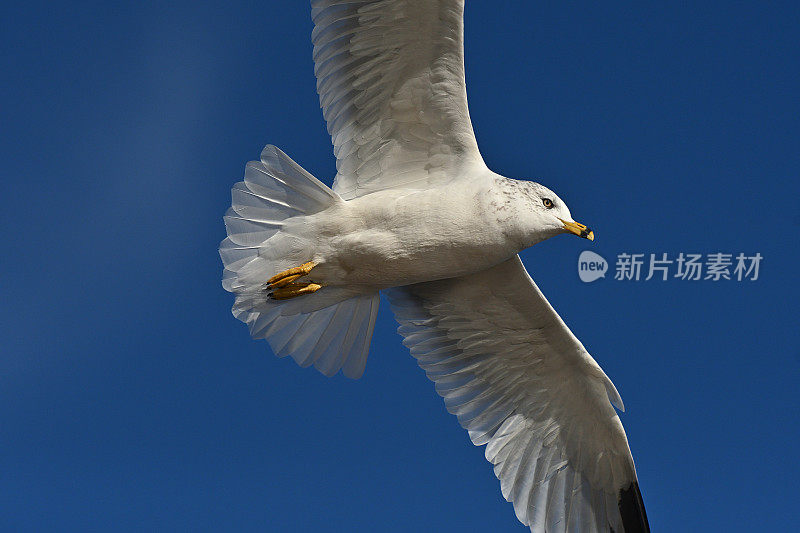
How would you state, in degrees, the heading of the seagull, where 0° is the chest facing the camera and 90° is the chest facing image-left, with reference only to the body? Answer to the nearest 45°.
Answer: approximately 270°
